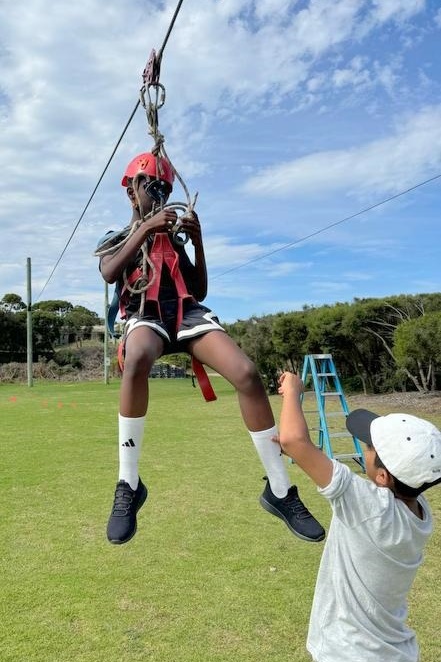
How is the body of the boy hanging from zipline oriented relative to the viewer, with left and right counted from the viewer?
facing the viewer

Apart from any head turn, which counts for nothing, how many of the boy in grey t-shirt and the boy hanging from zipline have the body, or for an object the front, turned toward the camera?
1

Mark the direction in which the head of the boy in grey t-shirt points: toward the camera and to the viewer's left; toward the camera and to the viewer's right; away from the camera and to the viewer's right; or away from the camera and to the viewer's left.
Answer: away from the camera and to the viewer's left

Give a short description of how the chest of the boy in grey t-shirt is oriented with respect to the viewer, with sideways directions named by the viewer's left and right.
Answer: facing away from the viewer and to the left of the viewer

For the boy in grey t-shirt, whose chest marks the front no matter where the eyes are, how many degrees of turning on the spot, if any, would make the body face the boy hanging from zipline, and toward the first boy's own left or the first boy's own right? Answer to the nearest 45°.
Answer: approximately 45° to the first boy's own left
